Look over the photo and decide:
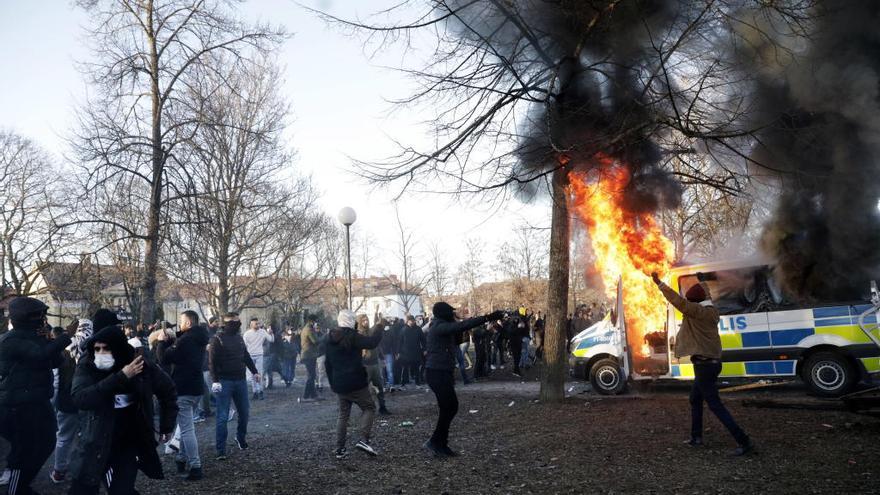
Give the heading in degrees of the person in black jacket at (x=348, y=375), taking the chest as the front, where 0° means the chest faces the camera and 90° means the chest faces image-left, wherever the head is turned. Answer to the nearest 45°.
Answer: approximately 225°

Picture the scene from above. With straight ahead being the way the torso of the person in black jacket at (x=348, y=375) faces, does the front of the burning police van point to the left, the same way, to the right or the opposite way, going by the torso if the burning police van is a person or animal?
to the left

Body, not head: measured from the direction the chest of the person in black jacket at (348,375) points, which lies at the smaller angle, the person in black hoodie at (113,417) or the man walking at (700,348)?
the man walking

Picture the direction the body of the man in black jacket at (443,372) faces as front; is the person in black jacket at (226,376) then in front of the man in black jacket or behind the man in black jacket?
behind

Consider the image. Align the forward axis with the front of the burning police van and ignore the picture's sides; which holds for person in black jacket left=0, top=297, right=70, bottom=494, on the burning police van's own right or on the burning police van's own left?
on the burning police van's own left

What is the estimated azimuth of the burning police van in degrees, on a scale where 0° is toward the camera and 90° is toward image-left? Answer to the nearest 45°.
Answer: approximately 90°

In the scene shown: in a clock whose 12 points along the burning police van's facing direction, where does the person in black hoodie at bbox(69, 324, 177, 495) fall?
The person in black hoodie is roughly at 10 o'clock from the burning police van.
